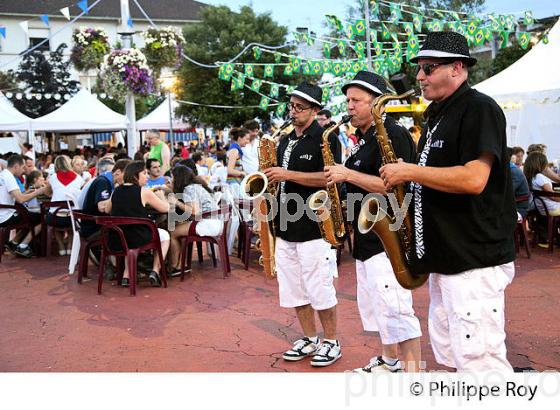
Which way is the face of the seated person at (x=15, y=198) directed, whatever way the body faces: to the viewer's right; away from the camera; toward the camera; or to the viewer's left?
to the viewer's right

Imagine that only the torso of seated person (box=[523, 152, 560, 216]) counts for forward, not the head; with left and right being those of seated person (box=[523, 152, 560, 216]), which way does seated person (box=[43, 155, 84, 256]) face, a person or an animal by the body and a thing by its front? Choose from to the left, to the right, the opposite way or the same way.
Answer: to the left

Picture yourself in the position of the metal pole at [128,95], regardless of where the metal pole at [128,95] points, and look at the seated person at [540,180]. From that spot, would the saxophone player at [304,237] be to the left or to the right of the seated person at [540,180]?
right

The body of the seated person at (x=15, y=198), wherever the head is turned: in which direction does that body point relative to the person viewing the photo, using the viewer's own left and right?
facing to the right of the viewer
